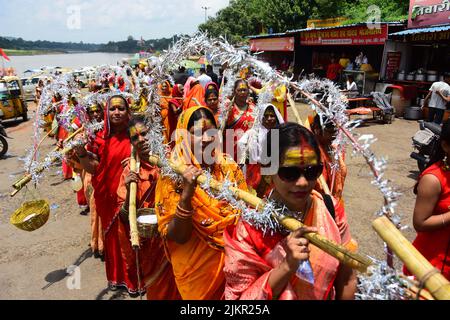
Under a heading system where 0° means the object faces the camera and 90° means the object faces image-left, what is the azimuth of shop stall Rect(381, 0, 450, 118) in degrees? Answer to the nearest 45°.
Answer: approximately 45°

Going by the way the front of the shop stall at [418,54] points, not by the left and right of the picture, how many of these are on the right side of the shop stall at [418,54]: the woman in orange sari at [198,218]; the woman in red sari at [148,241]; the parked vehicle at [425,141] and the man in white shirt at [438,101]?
0

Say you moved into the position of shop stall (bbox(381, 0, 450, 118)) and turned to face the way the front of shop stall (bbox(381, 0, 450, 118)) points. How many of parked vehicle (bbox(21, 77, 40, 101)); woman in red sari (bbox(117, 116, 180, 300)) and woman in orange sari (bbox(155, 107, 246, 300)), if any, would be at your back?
0

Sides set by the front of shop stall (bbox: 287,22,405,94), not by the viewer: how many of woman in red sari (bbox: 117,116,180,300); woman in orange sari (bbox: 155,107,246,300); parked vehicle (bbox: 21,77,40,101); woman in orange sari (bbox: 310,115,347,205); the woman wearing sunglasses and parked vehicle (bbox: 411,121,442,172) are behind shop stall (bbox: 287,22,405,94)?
0

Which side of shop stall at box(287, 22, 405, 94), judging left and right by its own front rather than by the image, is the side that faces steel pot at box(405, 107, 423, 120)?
left

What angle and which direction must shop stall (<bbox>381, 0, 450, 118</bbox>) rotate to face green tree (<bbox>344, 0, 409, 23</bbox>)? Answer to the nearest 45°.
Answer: approximately 135° to its right

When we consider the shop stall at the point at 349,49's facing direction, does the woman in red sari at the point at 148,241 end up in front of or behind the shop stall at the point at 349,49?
in front

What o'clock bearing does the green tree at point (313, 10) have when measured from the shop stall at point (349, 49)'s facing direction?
The green tree is roughly at 4 o'clock from the shop stall.

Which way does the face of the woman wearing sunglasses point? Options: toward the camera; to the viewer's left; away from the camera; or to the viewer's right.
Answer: toward the camera

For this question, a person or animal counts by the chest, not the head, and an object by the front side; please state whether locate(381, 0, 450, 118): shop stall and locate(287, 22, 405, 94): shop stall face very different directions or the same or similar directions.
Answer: same or similar directions

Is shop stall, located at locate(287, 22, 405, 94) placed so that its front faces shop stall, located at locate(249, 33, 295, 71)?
no

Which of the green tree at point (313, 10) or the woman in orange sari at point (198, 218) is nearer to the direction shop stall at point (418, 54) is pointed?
the woman in orange sari

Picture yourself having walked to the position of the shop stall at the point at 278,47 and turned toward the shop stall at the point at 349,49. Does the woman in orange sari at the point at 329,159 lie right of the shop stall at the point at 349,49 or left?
right

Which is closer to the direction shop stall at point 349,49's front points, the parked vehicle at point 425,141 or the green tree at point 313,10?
the parked vehicle

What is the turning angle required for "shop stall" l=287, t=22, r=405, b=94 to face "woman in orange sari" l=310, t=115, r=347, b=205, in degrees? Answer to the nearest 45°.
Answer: approximately 45° to its left

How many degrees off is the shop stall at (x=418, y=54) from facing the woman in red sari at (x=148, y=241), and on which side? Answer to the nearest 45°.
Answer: approximately 45° to its left

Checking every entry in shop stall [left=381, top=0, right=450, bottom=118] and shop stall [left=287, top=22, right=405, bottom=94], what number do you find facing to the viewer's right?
0

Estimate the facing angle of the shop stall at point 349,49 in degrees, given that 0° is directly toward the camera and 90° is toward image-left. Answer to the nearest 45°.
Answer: approximately 45°
